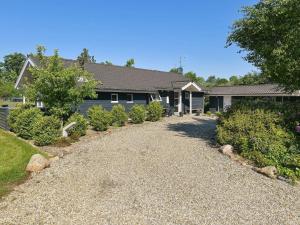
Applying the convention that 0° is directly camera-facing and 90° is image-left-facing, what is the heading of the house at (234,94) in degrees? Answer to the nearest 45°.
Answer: approximately 0°

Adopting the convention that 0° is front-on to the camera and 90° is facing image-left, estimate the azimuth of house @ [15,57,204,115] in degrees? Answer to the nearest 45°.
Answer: approximately 315°

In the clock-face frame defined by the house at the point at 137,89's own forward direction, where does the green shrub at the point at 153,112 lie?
The green shrub is roughly at 1 o'clock from the house.

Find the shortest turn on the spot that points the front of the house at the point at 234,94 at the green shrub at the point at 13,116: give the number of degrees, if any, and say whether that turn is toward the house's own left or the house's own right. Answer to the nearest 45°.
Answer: approximately 45° to the house's own right

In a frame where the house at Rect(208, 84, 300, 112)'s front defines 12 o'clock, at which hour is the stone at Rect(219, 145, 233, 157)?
The stone is roughly at 12 o'clock from the house.
